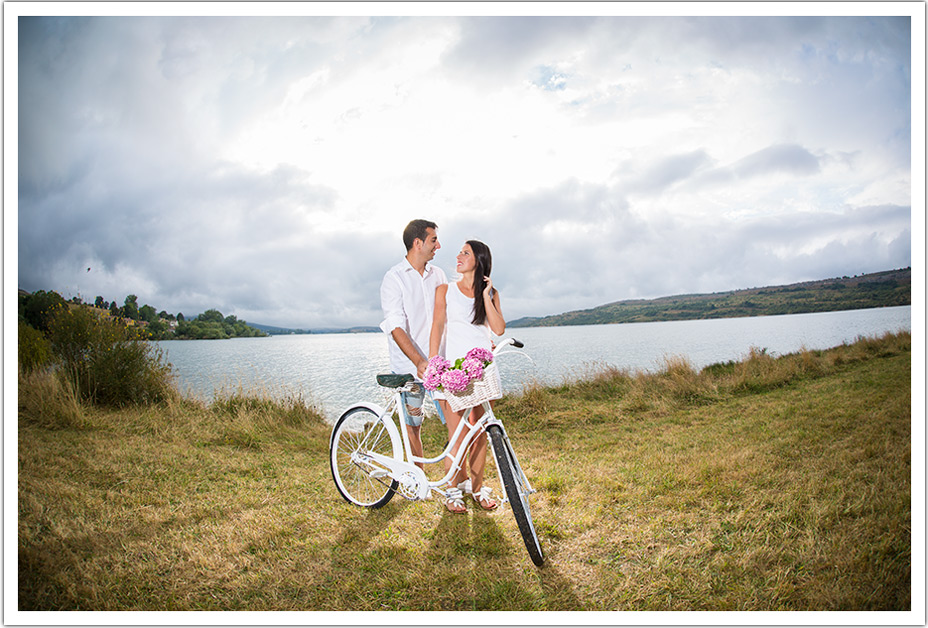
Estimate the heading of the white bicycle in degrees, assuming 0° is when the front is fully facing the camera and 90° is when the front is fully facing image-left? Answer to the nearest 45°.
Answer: approximately 315°

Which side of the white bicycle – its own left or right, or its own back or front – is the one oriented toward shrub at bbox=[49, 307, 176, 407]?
back

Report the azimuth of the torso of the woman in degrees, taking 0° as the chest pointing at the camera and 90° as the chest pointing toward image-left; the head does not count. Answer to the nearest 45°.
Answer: approximately 0°

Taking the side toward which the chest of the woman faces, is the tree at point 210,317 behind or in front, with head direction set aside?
behind
